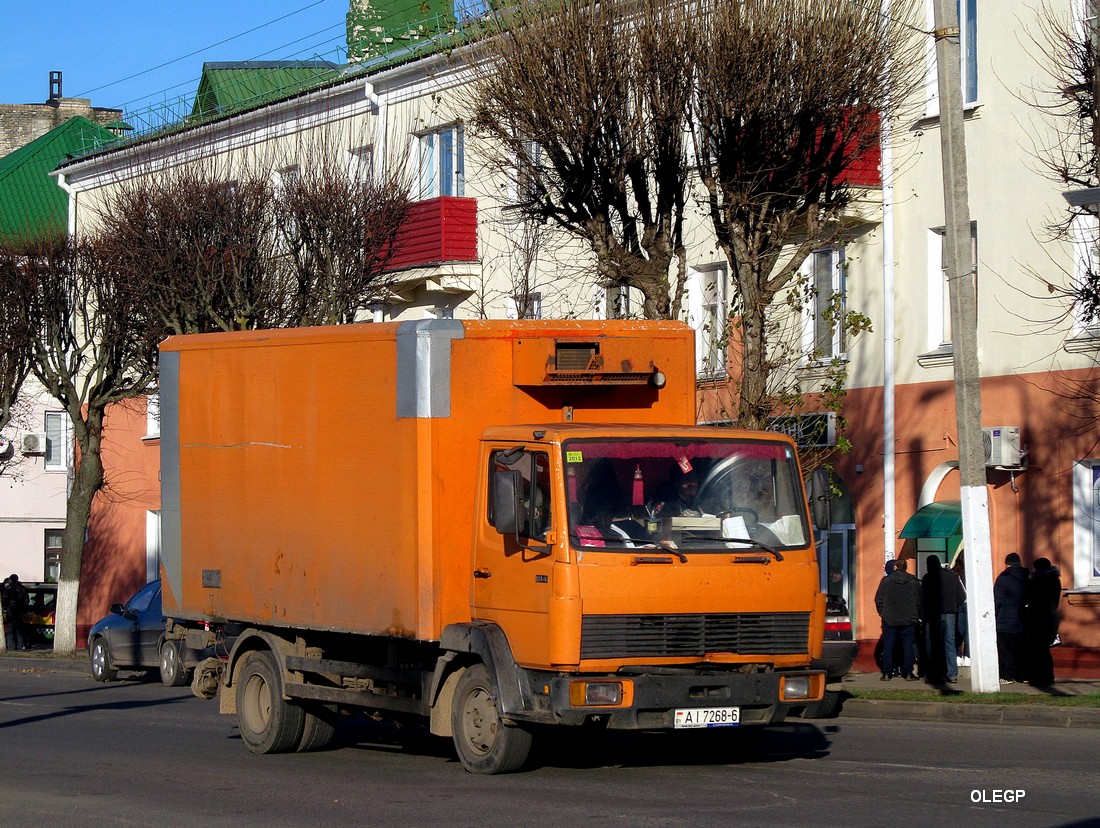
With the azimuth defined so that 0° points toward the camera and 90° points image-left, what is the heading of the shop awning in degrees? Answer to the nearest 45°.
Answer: approximately 45°

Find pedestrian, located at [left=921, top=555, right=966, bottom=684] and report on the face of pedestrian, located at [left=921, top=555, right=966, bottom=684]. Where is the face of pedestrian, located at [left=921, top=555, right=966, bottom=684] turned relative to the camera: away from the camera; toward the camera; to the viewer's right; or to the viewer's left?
away from the camera

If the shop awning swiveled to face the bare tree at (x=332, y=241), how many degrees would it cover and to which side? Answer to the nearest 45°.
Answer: approximately 45° to its right

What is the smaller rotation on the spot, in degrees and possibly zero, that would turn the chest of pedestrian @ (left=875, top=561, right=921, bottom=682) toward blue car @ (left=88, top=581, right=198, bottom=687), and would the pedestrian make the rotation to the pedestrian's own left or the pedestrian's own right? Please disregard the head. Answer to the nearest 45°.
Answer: approximately 90° to the pedestrian's own left

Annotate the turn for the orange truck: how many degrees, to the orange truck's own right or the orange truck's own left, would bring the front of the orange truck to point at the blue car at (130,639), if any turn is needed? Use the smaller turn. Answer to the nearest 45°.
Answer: approximately 135° to the orange truck's own left

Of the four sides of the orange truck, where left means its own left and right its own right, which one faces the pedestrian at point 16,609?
back

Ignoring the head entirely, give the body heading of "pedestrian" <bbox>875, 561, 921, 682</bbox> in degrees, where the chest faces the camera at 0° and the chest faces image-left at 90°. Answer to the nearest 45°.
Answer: approximately 180°

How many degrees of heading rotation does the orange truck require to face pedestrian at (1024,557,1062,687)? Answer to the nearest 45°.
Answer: approximately 90° to its left

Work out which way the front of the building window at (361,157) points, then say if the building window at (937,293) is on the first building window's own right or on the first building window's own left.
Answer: on the first building window's own left

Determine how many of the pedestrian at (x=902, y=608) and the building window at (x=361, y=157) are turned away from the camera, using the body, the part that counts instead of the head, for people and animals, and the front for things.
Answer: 1

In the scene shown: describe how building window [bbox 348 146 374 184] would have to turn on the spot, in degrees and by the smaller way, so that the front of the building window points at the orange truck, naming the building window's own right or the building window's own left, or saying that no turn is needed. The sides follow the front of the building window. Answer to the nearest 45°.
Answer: approximately 45° to the building window's own left
